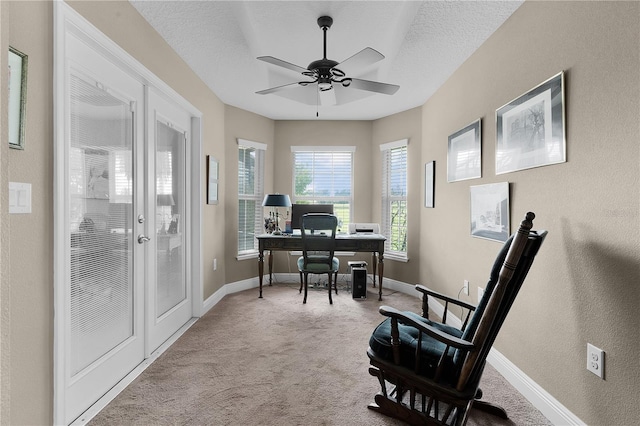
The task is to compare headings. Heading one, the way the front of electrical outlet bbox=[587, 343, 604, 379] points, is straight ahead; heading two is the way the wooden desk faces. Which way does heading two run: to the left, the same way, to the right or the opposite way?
to the left

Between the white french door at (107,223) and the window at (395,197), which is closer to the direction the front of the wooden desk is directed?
the white french door

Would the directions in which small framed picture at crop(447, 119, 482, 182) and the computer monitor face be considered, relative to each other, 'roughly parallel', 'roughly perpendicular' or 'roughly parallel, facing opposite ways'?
roughly perpendicular

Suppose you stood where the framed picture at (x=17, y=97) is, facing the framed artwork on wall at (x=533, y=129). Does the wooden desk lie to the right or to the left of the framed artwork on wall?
left

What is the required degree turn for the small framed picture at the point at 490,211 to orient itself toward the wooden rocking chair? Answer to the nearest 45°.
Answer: approximately 45° to its left

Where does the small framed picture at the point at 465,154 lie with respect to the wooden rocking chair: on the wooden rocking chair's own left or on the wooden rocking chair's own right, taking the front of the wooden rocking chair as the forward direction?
on the wooden rocking chair's own right

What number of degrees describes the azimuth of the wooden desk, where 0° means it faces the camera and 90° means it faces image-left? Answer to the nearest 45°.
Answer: approximately 0°
